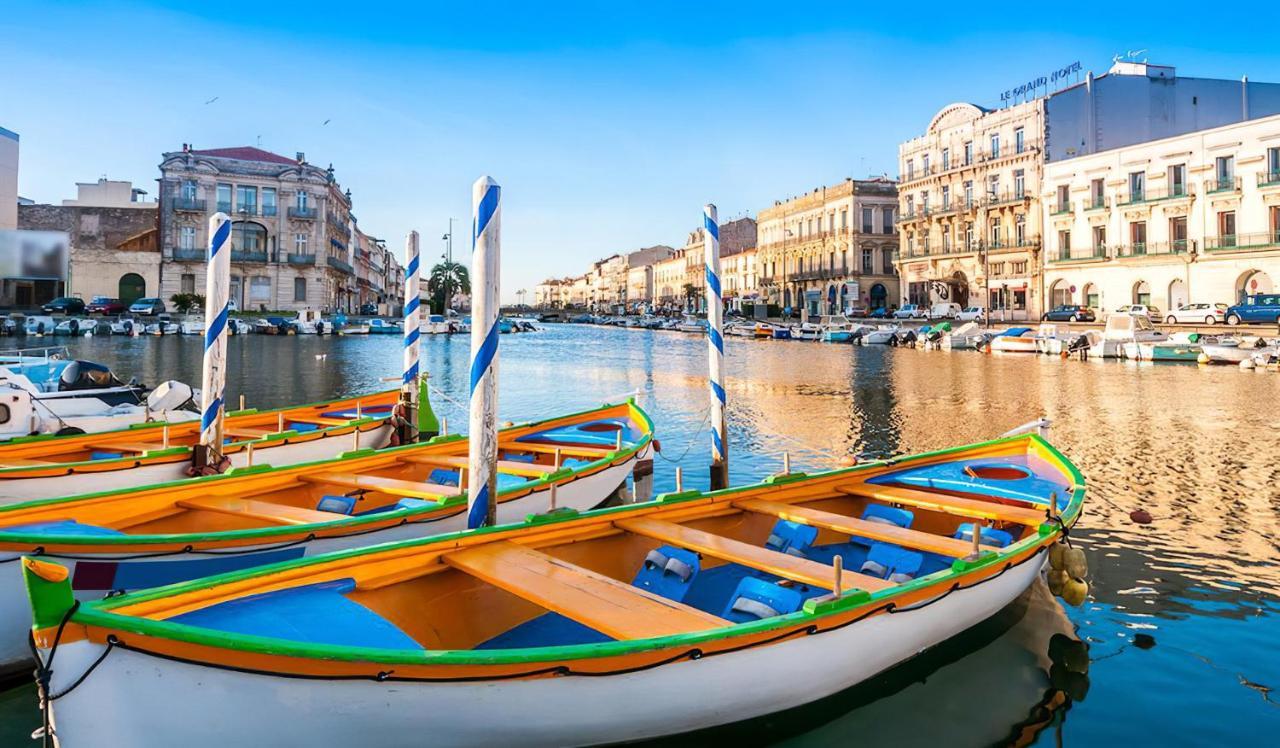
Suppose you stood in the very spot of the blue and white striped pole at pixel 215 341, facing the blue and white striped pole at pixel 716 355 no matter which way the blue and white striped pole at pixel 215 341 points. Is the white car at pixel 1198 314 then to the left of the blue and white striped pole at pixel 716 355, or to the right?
left
